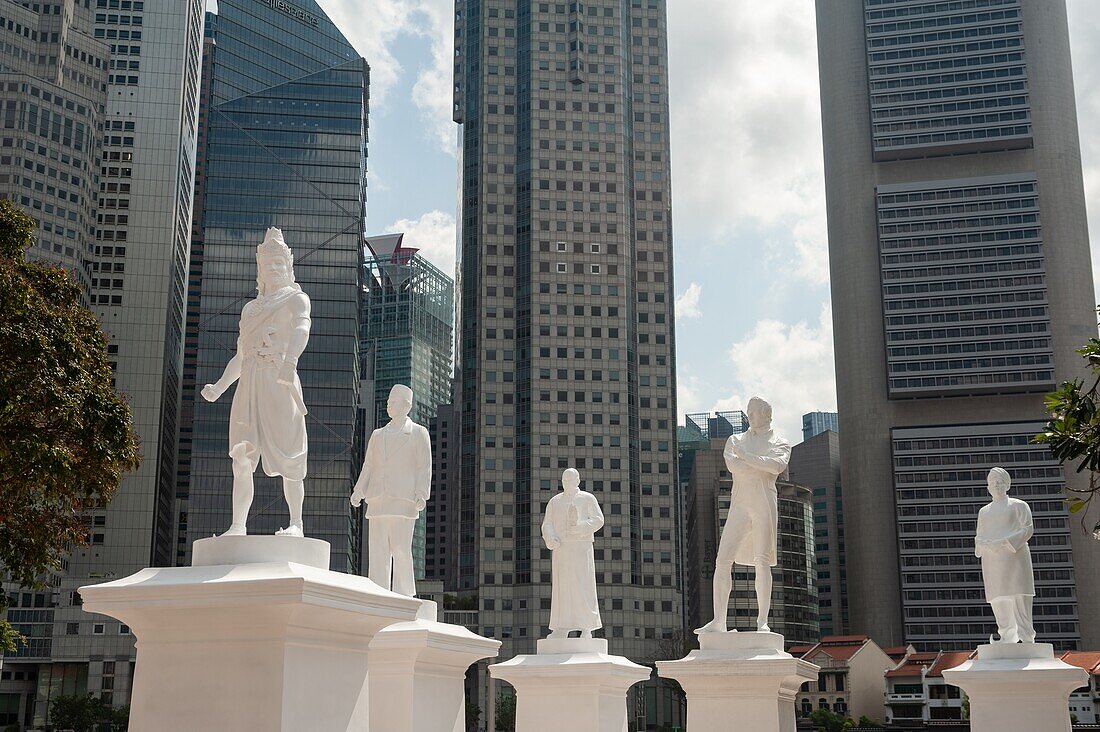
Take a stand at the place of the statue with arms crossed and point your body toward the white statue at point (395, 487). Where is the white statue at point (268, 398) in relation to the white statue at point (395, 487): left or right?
left

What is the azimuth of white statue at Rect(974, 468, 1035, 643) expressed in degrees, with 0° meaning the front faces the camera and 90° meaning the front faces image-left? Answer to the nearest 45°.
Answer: approximately 0°

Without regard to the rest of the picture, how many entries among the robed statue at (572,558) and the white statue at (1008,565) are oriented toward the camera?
2

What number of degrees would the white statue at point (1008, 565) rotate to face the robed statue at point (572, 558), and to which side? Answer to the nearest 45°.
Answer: approximately 90° to its right

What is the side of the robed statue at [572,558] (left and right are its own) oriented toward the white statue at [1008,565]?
left

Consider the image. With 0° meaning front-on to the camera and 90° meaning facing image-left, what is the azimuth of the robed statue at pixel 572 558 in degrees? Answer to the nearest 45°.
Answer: approximately 0°

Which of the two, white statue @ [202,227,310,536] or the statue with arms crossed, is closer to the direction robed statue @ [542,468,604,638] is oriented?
the white statue
